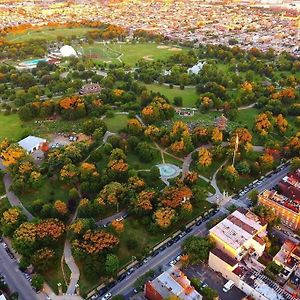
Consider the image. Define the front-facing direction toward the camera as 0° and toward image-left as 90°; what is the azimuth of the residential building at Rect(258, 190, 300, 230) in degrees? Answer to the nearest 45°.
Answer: approximately 45°

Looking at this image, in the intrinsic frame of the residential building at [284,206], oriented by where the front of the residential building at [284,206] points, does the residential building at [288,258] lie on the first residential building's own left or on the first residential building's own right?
on the first residential building's own left

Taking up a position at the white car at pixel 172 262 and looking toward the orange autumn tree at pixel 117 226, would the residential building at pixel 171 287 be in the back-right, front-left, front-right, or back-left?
back-left

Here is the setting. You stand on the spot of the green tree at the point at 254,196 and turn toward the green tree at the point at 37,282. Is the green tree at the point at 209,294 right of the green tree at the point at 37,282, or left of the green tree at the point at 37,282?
left

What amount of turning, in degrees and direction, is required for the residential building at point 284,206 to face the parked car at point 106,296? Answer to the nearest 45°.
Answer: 0° — it already faces it

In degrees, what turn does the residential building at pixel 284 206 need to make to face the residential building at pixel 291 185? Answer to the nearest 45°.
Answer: approximately 135° to its right

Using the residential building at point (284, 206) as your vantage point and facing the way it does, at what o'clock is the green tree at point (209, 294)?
The green tree is roughly at 11 o'clock from the residential building.

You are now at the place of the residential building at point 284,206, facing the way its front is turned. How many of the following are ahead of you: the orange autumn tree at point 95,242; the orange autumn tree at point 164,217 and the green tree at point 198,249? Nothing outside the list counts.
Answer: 3

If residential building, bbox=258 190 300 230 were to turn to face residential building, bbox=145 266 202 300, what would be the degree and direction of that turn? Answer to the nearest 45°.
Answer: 0° — it already faces it

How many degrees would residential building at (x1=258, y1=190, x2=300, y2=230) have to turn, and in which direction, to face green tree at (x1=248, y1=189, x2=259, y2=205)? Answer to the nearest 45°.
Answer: approximately 45° to its right
